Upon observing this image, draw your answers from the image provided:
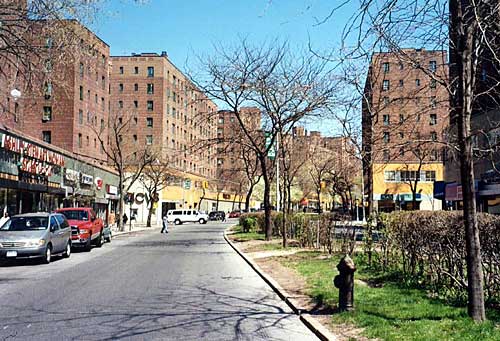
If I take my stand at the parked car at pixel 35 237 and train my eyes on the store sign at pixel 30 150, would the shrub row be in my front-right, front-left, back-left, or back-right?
back-right

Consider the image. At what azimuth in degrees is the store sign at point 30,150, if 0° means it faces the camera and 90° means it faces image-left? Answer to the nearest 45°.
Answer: approximately 315°

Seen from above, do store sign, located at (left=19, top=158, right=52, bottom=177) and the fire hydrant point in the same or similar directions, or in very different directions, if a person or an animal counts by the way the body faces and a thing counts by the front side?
very different directions

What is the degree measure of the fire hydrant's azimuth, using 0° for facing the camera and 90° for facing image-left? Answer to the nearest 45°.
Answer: approximately 90°

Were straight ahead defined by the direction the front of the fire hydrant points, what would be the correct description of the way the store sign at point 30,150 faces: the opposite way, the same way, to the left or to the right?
the opposite way
